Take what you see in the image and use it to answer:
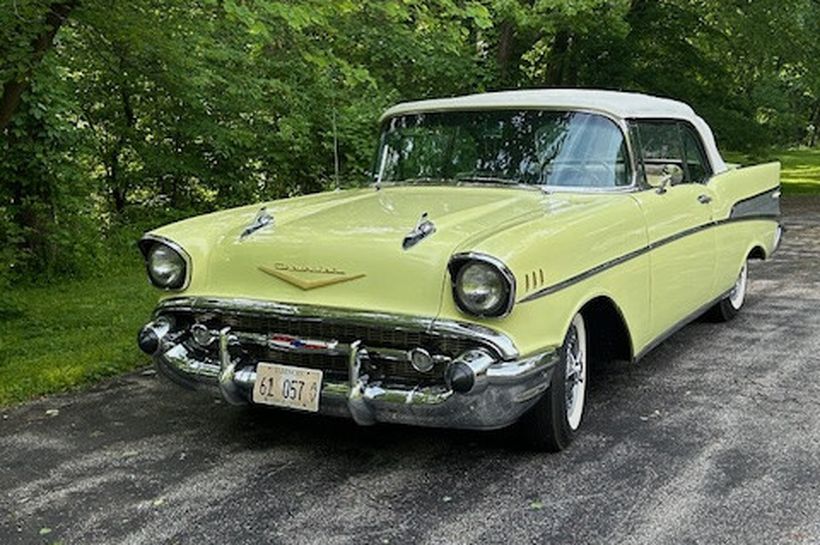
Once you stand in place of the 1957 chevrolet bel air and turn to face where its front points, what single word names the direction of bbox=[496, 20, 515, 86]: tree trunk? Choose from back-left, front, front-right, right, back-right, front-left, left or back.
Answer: back-right

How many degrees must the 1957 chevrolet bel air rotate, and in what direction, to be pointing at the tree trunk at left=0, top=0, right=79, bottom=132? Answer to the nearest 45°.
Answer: approximately 90° to its right

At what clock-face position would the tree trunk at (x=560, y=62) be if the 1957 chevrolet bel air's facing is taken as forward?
The tree trunk is roughly at 5 o'clock from the 1957 chevrolet bel air.

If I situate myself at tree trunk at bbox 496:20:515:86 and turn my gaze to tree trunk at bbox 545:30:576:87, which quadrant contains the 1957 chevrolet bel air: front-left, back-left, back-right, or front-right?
back-right

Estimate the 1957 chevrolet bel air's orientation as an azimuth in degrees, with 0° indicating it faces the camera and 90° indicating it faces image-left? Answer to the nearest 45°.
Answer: approximately 45°
